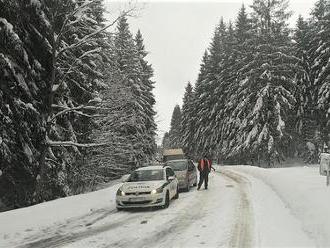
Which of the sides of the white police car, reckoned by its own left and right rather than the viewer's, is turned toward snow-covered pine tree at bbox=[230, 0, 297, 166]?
back

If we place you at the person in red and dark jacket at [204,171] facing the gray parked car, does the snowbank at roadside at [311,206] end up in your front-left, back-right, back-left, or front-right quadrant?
back-left

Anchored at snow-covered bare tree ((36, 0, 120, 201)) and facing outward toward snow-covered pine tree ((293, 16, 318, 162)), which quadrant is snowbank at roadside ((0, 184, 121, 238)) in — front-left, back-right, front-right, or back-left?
back-right

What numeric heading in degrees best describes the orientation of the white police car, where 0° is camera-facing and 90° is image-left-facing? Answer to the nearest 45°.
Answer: approximately 45°

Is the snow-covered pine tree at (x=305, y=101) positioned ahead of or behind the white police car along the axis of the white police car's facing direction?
behind

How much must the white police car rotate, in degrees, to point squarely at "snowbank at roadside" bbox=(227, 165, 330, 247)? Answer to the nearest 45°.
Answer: approximately 90° to its left

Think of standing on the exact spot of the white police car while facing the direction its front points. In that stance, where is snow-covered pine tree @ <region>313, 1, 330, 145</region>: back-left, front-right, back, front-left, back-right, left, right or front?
back

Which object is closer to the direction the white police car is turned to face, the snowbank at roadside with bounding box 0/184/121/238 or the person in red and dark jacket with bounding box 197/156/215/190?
the snowbank at roadside

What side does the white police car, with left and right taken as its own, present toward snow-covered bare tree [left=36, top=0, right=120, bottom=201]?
right

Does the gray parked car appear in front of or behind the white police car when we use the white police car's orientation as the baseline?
behind

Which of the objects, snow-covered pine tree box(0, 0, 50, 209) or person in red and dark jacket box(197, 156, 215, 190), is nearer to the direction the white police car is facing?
the snow-covered pine tree
